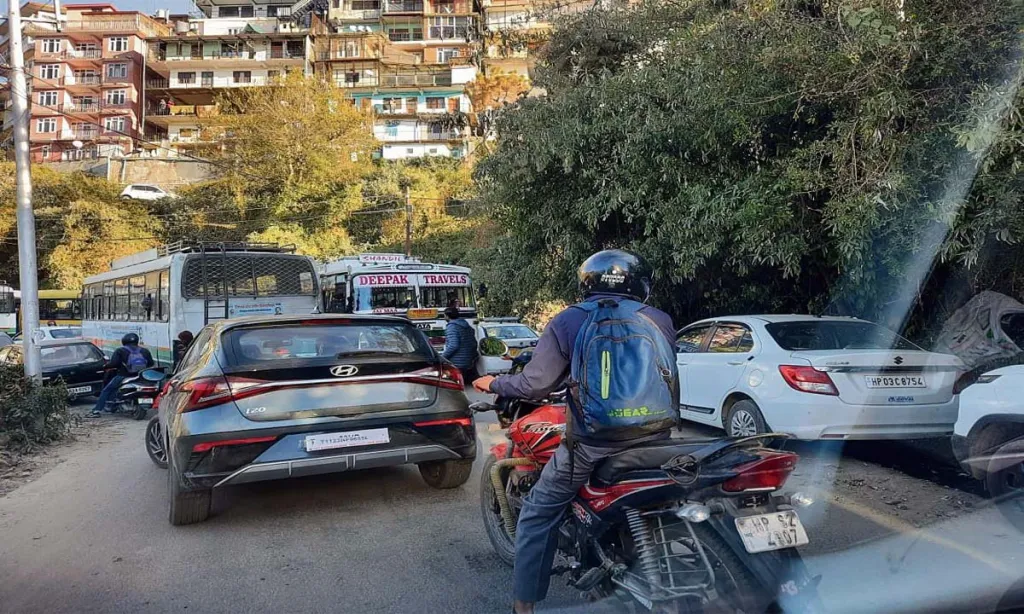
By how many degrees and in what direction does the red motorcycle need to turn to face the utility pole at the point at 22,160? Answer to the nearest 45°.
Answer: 0° — it already faces it

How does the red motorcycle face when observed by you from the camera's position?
facing away from the viewer and to the left of the viewer

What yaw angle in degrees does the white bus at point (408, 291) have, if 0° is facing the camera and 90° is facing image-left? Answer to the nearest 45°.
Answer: approximately 0°

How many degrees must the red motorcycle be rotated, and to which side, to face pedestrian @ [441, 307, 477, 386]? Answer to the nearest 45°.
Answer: approximately 45° to its right

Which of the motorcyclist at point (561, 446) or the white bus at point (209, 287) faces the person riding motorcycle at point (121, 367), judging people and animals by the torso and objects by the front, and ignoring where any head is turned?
the motorcyclist

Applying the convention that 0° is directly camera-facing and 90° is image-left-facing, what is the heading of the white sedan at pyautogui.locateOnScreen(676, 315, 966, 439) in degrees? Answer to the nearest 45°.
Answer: approximately 135°

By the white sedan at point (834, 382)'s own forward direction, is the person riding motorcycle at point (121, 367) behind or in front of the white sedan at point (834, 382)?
in front

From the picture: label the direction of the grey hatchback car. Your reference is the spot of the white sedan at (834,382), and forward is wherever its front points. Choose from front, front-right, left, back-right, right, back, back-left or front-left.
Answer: left

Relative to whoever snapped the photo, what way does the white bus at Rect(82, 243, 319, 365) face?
facing away from the viewer and to the left of the viewer

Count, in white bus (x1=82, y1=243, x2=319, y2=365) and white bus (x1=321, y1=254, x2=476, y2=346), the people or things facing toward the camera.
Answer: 1

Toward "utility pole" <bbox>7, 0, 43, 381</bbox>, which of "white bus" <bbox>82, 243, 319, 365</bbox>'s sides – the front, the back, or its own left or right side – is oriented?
left

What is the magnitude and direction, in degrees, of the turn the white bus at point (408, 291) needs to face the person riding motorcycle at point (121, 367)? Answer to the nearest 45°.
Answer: approximately 45° to its right

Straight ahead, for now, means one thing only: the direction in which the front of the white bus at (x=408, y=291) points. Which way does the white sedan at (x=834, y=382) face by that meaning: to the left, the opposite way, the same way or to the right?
the opposite way

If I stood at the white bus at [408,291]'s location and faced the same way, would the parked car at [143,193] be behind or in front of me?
behind

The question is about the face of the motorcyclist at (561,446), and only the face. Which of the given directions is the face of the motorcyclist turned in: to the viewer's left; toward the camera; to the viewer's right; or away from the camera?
away from the camera
